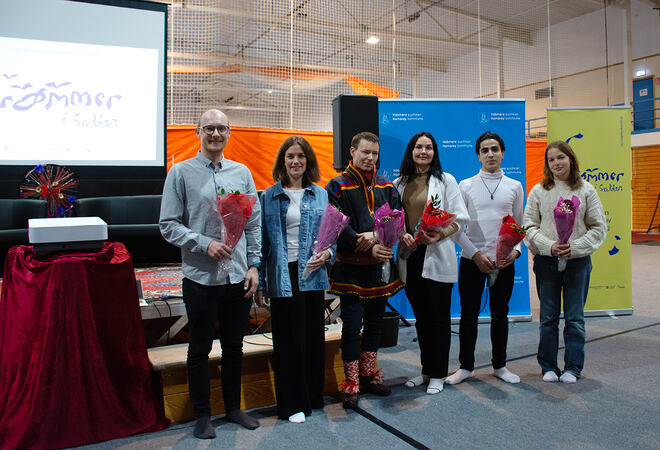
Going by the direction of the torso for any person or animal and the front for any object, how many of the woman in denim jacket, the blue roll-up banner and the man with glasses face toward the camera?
3

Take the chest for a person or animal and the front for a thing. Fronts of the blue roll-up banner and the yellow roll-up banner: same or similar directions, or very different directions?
same or similar directions

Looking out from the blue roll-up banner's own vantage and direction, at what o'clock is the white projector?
The white projector is roughly at 1 o'clock from the blue roll-up banner.

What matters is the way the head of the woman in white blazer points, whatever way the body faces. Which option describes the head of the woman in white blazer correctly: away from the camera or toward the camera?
toward the camera

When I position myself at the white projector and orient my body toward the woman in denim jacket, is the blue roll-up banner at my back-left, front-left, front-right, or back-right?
front-left

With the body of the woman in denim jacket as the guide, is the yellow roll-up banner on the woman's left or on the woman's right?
on the woman's left

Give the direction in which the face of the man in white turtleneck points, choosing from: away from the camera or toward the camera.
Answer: toward the camera

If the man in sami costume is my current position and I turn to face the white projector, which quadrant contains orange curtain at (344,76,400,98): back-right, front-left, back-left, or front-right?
back-right

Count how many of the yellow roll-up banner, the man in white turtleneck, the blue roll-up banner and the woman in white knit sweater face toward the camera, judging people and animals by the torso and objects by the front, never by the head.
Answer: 4

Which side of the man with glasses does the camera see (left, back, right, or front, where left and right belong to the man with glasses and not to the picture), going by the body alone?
front

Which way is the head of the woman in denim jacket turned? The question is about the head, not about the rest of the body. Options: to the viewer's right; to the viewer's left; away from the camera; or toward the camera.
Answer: toward the camera

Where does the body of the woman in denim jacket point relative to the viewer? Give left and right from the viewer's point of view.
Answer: facing the viewer

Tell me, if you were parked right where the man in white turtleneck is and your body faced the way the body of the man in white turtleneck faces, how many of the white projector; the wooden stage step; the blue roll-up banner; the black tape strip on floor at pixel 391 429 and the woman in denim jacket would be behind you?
1
